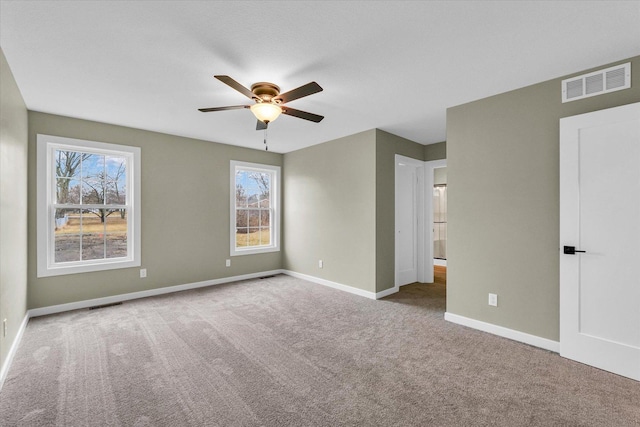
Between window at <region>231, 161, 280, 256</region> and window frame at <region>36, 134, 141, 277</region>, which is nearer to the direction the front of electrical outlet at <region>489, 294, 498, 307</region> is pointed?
the window frame

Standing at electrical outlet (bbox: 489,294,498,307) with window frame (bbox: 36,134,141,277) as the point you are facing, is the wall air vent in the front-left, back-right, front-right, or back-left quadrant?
back-left

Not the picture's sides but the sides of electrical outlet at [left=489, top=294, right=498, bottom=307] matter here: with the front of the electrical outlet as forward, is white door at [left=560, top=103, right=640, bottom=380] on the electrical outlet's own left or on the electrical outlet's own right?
on the electrical outlet's own left

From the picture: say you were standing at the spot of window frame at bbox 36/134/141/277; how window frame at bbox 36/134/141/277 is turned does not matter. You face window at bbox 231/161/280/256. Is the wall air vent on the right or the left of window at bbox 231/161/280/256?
right

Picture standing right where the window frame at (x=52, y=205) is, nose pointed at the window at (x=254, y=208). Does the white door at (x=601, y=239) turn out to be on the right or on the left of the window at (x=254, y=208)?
right
